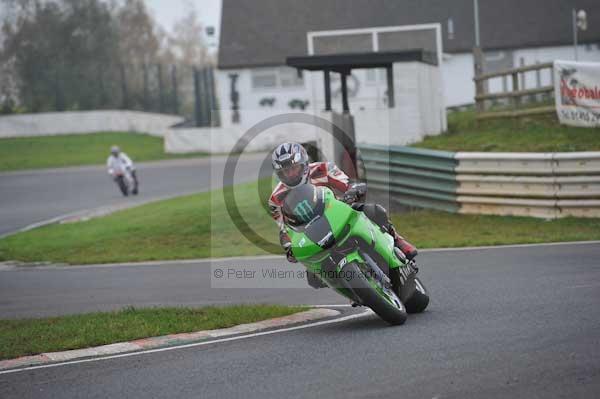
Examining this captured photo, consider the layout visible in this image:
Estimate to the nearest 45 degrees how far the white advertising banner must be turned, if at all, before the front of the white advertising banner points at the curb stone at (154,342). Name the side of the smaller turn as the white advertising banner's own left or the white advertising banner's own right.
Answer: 0° — it already faces it

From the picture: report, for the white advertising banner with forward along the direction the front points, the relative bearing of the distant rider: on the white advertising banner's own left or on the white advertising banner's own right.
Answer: on the white advertising banner's own right

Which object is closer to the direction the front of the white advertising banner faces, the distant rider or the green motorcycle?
the green motorcycle

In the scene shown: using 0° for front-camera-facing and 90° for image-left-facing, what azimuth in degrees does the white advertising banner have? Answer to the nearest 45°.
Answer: approximately 0°

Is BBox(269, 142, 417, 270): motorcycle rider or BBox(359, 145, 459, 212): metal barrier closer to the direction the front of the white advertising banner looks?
the motorcycle rider

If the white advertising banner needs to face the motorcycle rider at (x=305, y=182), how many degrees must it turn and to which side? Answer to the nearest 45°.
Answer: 0° — it already faces them

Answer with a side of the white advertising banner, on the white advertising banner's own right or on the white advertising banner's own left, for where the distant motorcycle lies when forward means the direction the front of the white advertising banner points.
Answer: on the white advertising banner's own right

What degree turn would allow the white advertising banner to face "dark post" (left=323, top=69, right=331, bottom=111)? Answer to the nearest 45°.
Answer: approximately 90° to its right

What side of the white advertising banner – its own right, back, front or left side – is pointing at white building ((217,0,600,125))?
back

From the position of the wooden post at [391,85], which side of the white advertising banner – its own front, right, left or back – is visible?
right
